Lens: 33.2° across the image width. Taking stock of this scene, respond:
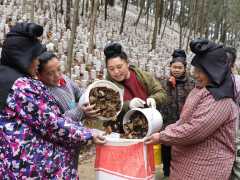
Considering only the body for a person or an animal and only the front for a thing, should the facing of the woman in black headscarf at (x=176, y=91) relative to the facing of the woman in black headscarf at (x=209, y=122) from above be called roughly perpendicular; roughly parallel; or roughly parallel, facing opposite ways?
roughly perpendicular

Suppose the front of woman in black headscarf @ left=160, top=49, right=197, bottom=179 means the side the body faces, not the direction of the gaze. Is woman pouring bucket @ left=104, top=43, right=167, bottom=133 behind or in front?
in front

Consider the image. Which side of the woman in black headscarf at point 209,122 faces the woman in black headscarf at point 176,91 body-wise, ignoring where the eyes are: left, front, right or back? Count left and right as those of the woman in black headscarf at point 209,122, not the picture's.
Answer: right

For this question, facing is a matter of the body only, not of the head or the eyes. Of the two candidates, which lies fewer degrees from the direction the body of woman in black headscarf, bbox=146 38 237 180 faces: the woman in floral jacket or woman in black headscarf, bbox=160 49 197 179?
the woman in floral jacket

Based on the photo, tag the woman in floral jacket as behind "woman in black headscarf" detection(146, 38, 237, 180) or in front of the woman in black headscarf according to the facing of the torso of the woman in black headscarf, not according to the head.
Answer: in front

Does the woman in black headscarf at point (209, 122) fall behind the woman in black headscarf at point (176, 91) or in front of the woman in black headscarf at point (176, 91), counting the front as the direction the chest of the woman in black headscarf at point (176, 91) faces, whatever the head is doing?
in front

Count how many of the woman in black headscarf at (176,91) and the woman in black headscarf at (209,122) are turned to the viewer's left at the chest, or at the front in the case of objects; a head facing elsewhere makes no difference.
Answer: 1

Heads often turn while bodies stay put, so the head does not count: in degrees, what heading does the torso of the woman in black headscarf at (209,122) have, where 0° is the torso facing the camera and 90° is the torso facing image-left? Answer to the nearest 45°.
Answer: approximately 90°
